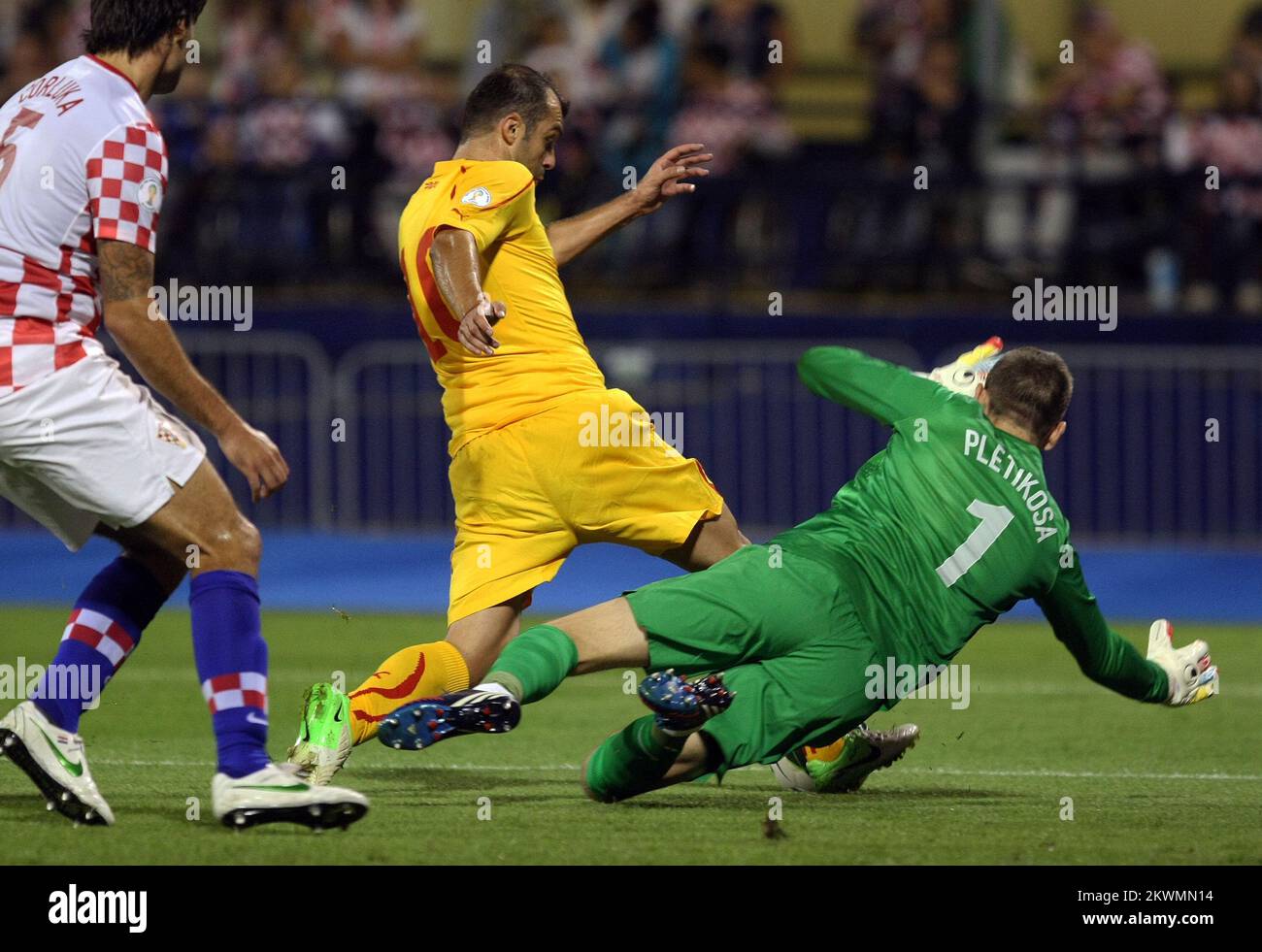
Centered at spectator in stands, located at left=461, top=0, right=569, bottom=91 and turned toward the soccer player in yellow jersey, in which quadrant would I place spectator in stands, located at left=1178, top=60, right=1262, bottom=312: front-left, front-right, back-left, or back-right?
front-left

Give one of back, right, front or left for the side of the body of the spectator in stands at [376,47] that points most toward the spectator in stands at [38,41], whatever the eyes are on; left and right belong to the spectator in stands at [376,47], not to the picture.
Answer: right

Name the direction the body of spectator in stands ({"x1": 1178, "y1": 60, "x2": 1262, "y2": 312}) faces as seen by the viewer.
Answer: toward the camera

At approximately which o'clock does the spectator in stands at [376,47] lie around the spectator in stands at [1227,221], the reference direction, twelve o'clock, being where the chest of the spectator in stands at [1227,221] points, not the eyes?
the spectator in stands at [376,47] is roughly at 3 o'clock from the spectator in stands at [1227,221].

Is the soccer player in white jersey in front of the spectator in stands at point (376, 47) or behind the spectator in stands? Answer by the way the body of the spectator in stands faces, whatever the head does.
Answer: in front

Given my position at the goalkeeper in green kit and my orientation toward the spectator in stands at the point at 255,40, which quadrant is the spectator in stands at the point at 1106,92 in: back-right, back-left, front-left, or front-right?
front-right

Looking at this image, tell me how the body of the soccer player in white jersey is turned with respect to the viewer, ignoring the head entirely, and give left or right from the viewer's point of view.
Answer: facing away from the viewer and to the right of the viewer

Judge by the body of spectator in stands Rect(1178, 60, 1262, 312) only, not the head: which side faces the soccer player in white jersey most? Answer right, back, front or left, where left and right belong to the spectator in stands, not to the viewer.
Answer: front

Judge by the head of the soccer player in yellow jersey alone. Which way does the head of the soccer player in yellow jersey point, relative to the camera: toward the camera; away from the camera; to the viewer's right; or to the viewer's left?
to the viewer's right

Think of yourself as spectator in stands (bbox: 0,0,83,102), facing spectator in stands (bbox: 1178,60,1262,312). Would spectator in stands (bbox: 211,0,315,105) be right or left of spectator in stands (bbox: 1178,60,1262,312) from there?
left

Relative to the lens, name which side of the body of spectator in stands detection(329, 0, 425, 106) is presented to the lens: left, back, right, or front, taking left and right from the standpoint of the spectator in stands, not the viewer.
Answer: front

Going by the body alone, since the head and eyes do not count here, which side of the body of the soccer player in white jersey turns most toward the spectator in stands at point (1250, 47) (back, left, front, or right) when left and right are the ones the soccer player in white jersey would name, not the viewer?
front

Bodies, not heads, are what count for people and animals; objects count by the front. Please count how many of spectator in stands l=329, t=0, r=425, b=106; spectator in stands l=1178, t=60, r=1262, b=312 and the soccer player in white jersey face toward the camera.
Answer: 2
